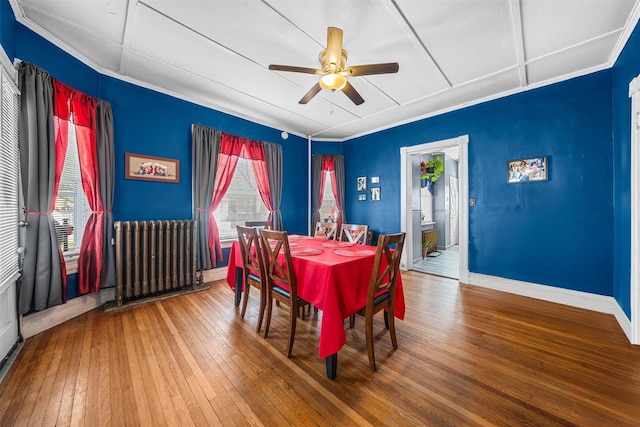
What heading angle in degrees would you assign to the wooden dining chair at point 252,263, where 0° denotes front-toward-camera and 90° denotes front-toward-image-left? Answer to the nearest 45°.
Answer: approximately 225°

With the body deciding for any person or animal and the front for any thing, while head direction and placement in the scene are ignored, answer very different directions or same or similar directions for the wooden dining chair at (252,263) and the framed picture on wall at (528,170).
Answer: very different directions

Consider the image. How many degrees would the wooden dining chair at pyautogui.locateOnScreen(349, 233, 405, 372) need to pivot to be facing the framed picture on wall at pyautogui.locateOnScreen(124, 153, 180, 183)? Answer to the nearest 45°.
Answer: approximately 45° to its left

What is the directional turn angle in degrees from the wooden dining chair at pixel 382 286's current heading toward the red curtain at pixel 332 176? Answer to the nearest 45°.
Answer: approximately 45° to its right

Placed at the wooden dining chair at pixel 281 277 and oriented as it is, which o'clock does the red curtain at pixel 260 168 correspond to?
The red curtain is roughly at 10 o'clock from the wooden dining chair.

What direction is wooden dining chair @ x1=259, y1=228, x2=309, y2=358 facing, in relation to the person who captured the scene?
facing away from the viewer and to the right of the viewer

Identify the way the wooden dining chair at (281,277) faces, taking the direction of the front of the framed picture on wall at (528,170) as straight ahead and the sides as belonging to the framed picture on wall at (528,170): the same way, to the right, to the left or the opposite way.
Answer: the opposite way

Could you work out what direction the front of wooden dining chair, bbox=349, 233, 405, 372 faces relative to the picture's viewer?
facing away from the viewer and to the left of the viewer
